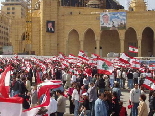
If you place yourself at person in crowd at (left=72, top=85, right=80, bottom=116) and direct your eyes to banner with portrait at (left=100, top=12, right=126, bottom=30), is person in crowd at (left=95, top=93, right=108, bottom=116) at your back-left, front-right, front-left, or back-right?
back-right

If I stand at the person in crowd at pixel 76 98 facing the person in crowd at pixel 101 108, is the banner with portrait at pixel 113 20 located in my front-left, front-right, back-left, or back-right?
back-left

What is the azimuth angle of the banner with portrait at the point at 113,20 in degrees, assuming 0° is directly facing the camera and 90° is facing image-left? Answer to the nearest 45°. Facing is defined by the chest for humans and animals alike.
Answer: approximately 0°

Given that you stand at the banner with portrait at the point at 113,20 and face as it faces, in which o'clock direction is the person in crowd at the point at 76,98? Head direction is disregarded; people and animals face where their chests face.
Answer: The person in crowd is roughly at 12 o'clock from the banner with portrait.

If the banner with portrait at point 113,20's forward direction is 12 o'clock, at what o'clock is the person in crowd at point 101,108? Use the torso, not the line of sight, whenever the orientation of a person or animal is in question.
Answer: The person in crowd is roughly at 12 o'clock from the banner with portrait.
